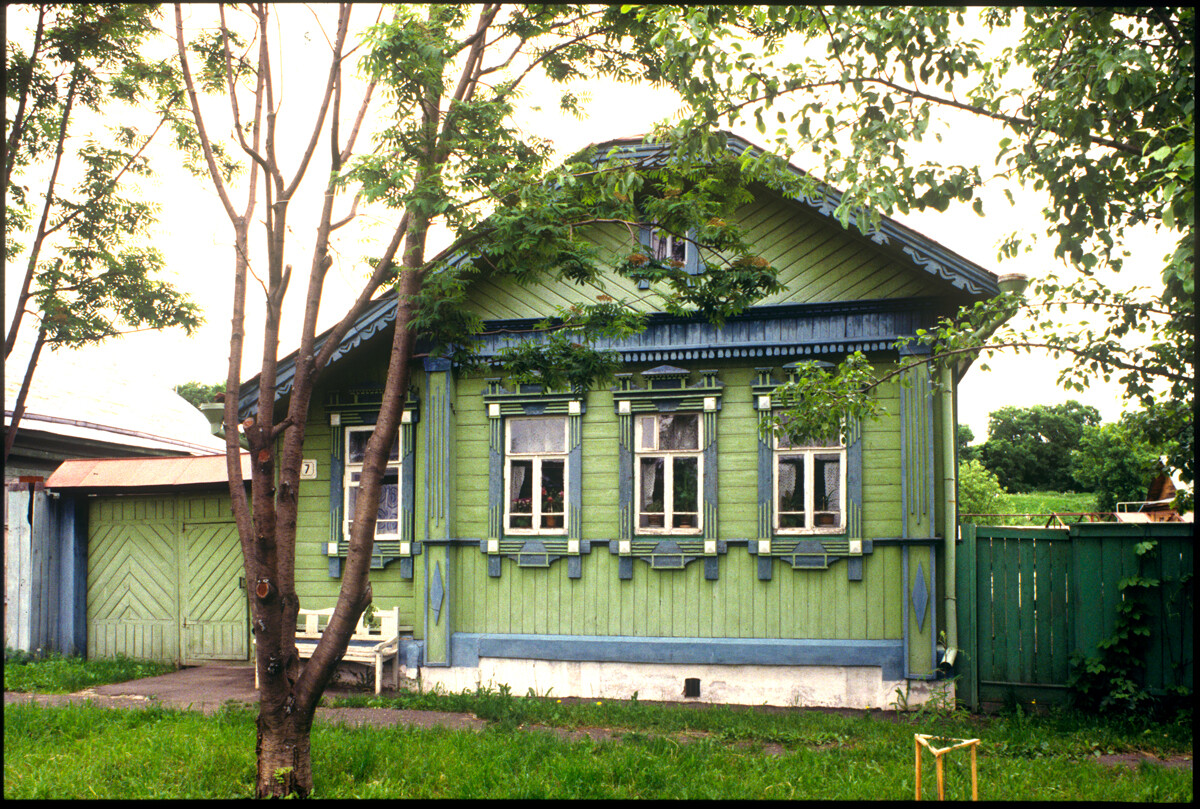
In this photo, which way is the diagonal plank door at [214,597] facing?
toward the camera

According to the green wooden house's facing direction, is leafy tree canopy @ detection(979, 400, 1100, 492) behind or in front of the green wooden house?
behind

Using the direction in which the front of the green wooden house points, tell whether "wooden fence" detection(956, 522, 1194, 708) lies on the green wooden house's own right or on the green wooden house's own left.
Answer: on the green wooden house's own left

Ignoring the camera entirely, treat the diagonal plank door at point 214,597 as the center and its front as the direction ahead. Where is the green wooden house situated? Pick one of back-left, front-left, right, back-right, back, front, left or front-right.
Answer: front-left

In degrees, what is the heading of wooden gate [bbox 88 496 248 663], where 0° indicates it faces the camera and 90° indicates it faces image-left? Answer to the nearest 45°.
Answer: approximately 0°

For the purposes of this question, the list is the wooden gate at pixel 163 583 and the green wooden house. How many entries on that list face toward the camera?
2

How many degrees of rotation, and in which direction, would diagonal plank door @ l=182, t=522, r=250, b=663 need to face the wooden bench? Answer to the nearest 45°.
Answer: approximately 45° to its left

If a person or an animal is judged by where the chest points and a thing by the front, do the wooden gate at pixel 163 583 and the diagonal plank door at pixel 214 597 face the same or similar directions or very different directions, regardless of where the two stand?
same or similar directions

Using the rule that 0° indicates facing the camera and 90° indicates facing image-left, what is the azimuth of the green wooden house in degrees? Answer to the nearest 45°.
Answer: approximately 0°

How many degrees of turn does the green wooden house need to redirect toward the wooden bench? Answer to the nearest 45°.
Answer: approximately 90° to its right
